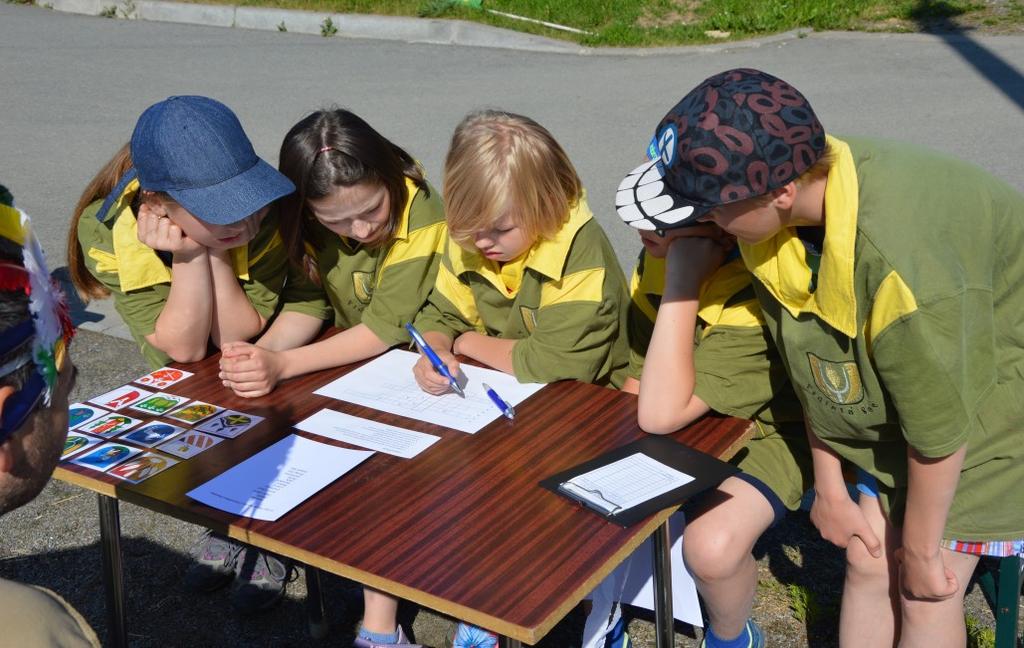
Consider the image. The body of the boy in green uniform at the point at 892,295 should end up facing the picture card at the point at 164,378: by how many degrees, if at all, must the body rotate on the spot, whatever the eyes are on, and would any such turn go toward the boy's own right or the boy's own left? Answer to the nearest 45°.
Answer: approximately 45° to the boy's own right

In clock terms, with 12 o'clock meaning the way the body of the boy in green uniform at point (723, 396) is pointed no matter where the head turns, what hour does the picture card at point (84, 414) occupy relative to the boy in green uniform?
The picture card is roughly at 1 o'clock from the boy in green uniform.

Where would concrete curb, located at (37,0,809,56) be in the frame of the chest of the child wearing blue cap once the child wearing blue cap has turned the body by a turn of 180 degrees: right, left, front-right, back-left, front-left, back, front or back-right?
front-right

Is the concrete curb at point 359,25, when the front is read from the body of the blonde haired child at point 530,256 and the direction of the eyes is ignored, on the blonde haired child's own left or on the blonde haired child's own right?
on the blonde haired child's own right

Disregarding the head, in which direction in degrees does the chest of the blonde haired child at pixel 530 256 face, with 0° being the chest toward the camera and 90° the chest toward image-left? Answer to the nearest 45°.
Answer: approximately 45°

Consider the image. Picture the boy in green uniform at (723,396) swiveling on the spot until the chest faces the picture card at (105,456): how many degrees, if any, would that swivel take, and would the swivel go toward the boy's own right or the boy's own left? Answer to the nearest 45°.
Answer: approximately 45° to the boy's own right

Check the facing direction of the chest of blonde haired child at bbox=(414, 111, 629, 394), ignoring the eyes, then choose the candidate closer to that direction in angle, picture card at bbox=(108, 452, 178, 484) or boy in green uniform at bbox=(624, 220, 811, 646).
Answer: the picture card
